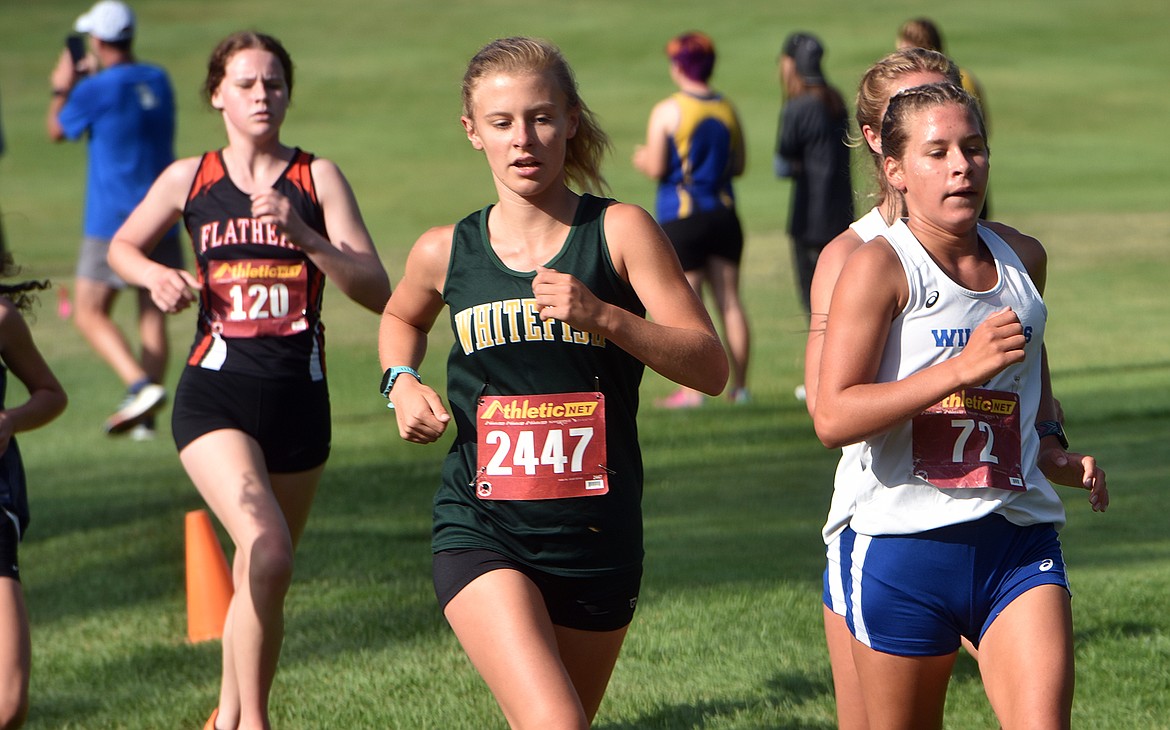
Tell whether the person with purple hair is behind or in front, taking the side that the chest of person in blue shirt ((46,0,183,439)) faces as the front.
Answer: behind

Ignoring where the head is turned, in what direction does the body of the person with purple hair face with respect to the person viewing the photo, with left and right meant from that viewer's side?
facing away from the viewer and to the left of the viewer

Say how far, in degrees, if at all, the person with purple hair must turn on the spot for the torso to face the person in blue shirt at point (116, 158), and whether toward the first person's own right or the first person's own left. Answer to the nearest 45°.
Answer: approximately 45° to the first person's own left

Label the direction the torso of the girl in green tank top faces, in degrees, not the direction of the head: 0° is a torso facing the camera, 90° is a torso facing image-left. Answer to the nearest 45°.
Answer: approximately 0°
